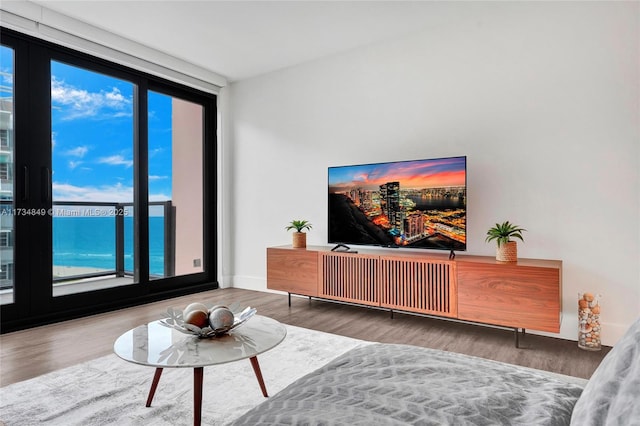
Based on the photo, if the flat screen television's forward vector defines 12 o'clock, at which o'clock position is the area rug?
The area rug is roughly at 12 o'clock from the flat screen television.

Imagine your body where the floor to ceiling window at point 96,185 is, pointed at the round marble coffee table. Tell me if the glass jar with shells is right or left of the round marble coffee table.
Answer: left

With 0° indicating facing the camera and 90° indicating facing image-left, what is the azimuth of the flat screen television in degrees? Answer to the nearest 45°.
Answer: approximately 45°

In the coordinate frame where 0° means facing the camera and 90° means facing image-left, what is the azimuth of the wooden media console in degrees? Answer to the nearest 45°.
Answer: approximately 45°

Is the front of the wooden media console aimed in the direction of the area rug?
yes

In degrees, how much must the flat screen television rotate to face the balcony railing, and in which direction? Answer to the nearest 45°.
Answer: approximately 45° to its right

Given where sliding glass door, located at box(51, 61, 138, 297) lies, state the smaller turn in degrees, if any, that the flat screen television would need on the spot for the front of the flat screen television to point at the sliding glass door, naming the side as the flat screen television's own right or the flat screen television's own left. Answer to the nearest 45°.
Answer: approximately 45° to the flat screen television's own right

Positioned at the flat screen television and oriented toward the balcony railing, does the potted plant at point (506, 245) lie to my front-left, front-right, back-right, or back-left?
back-left

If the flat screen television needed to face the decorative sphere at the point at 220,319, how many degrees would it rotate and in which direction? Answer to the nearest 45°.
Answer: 0° — it already faces it

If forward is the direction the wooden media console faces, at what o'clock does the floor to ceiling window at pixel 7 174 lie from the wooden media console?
The floor to ceiling window is roughly at 1 o'clock from the wooden media console.

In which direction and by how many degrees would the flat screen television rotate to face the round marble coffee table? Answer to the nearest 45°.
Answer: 0° — it already faces it

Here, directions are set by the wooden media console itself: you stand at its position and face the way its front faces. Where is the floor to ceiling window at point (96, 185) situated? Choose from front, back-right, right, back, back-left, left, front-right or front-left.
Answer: front-right

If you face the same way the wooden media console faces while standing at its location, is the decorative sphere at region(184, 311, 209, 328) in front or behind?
in front
